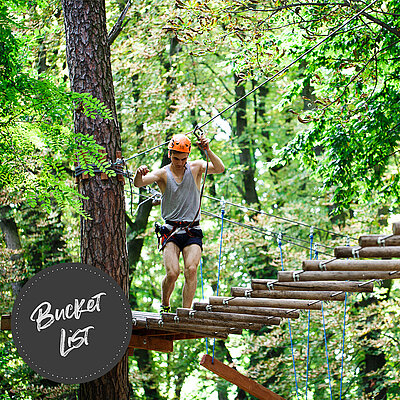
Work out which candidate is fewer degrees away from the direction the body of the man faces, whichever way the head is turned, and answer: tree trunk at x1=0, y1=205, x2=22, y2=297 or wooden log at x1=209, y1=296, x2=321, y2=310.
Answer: the wooden log

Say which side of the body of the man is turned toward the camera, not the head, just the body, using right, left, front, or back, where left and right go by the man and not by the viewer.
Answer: front
